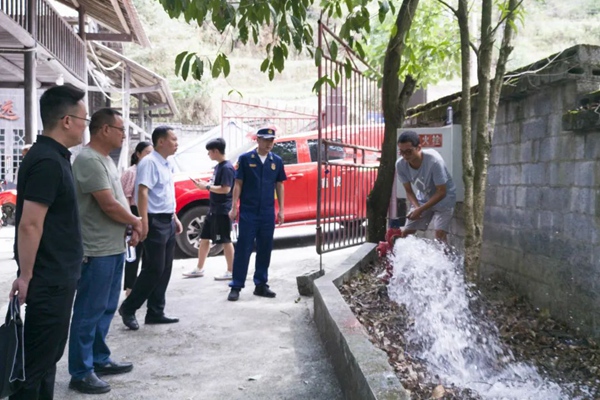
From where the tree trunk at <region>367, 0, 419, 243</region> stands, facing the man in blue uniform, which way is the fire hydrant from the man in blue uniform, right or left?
left

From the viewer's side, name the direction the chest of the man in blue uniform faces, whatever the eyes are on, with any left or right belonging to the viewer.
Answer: facing the viewer

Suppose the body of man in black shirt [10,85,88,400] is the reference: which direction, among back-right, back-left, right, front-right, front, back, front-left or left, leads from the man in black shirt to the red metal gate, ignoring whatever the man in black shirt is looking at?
front-left

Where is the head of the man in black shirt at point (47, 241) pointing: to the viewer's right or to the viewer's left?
to the viewer's right

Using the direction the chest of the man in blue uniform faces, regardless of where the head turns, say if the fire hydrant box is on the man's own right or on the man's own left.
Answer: on the man's own left

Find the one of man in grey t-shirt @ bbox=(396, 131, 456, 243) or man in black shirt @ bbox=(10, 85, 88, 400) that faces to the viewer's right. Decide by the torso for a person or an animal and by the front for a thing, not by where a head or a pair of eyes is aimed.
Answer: the man in black shirt

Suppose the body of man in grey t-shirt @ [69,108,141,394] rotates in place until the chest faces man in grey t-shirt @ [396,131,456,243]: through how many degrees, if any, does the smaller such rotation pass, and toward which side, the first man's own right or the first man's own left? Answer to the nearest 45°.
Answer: approximately 45° to the first man's own left

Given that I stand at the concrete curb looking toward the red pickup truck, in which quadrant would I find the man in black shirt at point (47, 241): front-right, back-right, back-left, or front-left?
back-left

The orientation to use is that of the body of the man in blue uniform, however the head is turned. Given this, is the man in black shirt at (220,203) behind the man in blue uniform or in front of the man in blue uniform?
behind

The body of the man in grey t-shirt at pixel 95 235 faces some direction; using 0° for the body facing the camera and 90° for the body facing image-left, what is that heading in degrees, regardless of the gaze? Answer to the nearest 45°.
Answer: approximately 270°

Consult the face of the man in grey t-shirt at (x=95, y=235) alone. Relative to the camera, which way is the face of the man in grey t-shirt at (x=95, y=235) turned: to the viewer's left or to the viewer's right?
to the viewer's right
